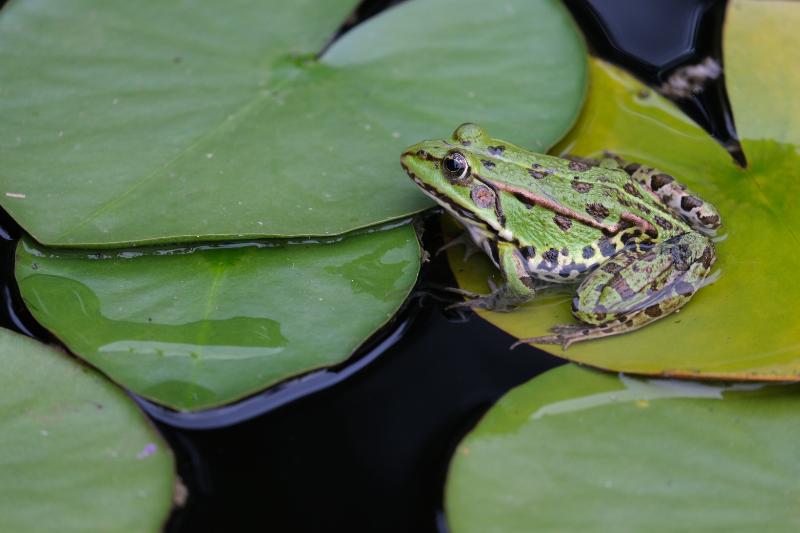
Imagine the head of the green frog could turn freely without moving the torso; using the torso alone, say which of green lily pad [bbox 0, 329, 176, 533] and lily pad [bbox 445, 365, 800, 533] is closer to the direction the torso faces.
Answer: the green lily pad

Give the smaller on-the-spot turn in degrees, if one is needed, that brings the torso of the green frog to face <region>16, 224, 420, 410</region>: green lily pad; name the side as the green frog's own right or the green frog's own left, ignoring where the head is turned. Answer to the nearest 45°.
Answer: approximately 45° to the green frog's own left

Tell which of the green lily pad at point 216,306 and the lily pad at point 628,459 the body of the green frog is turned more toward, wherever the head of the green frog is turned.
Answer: the green lily pad

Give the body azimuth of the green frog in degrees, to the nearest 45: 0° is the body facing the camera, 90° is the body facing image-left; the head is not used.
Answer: approximately 90°

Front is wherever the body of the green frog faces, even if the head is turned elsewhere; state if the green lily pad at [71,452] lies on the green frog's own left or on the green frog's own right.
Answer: on the green frog's own left
